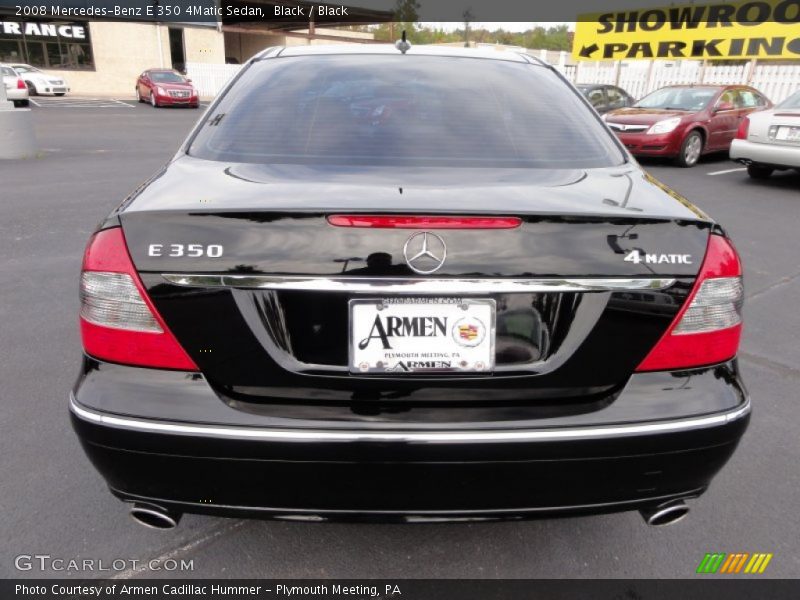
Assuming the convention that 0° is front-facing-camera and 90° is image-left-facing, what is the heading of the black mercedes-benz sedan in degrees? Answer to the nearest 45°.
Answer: approximately 180°

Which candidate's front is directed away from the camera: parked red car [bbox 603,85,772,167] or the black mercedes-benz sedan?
the black mercedes-benz sedan

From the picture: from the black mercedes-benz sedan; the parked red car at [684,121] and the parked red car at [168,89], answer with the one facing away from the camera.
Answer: the black mercedes-benz sedan

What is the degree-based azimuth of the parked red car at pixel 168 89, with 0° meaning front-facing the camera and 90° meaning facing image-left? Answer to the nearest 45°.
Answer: approximately 315°

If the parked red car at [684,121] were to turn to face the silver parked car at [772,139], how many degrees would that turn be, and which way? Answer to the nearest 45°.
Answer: approximately 90° to its left

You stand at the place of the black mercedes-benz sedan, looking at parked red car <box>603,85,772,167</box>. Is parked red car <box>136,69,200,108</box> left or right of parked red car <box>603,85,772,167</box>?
left

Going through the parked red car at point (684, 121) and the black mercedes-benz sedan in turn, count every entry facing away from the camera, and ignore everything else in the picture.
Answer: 1

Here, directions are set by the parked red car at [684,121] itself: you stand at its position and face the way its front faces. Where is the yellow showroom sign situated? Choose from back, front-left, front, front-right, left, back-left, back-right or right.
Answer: back-right

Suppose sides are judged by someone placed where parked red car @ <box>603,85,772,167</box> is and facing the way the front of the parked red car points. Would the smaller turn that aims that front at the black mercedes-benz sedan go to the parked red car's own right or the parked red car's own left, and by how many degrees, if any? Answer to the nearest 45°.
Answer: approximately 45° to the parked red car's own left
